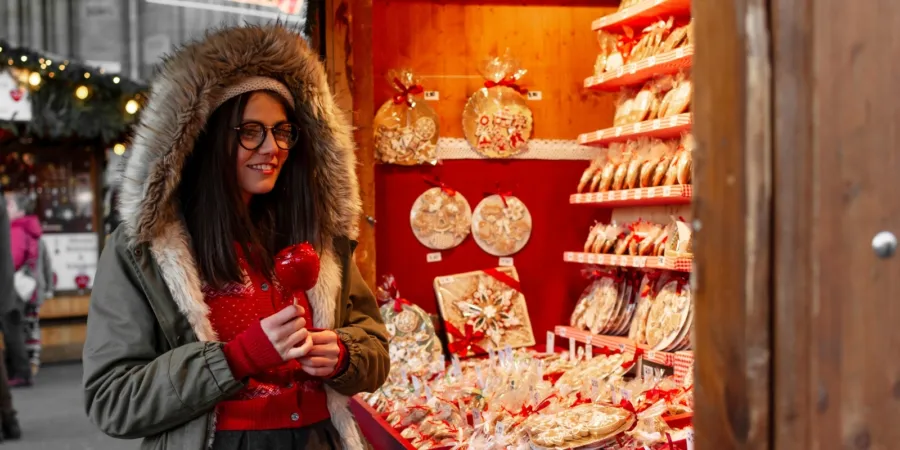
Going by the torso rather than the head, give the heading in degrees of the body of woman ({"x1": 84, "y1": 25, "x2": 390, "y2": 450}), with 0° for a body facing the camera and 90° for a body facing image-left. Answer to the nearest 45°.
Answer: approximately 315°

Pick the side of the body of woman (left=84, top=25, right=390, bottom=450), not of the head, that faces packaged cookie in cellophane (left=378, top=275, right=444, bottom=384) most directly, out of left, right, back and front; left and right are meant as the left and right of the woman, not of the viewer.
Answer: left

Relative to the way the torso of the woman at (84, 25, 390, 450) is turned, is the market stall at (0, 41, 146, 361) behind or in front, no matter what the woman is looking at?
behind

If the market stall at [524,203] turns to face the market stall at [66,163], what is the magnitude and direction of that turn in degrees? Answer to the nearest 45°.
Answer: approximately 135° to its right

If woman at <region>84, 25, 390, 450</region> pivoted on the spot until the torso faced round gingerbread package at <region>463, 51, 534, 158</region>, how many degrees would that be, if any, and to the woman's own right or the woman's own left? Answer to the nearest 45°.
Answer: approximately 90° to the woman's own left

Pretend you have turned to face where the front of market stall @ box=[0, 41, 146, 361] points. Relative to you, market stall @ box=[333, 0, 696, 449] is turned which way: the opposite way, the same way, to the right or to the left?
to the right

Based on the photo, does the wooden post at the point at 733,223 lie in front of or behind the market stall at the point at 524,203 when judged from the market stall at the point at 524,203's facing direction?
in front

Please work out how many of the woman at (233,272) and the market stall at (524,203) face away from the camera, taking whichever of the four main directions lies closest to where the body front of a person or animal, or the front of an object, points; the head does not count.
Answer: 0

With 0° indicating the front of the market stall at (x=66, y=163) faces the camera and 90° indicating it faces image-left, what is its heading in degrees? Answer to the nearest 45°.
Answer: approximately 315°

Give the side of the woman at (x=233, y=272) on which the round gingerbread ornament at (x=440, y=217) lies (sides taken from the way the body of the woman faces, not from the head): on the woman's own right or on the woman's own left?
on the woman's own left

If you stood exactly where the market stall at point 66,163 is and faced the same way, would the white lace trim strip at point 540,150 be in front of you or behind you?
in front

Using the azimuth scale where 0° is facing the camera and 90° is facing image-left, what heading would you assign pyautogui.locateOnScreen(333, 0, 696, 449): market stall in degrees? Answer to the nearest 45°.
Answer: approximately 0°
